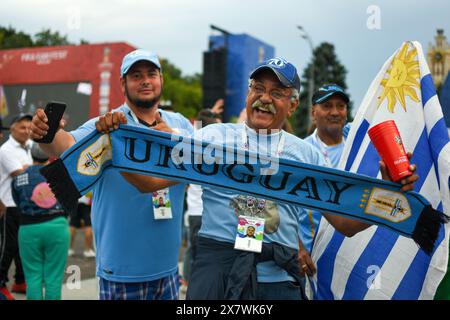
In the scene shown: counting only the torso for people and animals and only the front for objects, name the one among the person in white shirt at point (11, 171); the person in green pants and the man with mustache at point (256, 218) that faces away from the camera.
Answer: the person in green pants

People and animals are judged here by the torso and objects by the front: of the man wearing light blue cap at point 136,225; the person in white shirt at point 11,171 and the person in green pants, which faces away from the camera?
the person in green pants

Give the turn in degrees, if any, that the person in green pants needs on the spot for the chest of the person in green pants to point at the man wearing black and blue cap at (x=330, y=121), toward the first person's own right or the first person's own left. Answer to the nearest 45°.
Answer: approximately 135° to the first person's own right

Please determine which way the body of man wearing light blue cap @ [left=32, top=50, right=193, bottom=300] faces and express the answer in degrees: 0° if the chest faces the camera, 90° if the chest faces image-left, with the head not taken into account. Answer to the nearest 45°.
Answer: approximately 0°

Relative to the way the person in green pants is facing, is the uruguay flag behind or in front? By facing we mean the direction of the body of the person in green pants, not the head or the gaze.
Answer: behind

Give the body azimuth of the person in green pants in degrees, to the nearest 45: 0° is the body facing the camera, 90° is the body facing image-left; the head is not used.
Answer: approximately 180°

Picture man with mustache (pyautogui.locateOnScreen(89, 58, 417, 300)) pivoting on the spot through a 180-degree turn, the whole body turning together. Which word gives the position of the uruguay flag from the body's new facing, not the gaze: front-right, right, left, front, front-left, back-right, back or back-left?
front-right

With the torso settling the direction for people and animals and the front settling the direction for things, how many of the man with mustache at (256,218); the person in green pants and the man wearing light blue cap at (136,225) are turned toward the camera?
2
